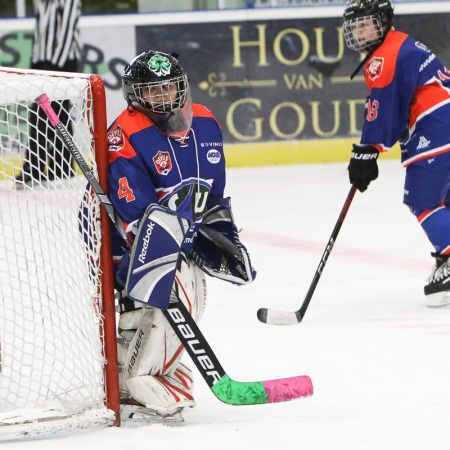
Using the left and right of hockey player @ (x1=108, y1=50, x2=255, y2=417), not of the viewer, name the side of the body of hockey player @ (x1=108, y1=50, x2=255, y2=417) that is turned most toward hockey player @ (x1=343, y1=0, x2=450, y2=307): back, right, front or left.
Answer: left

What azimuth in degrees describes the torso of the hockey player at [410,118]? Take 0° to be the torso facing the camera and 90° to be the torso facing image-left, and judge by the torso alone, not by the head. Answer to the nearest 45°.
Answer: approximately 90°

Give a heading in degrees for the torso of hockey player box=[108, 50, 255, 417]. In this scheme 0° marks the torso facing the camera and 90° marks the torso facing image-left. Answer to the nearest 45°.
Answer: approximately 315°
